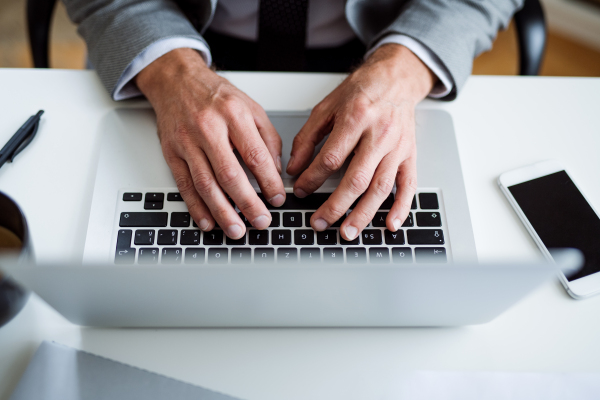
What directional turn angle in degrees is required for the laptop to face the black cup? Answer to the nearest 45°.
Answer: approximately 90° to its left

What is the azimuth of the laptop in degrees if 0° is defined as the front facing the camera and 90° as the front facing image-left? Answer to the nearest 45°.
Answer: approximately 180°

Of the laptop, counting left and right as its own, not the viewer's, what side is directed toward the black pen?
left

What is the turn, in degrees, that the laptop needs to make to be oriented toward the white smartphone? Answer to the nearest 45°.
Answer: approximately 90° to its right
